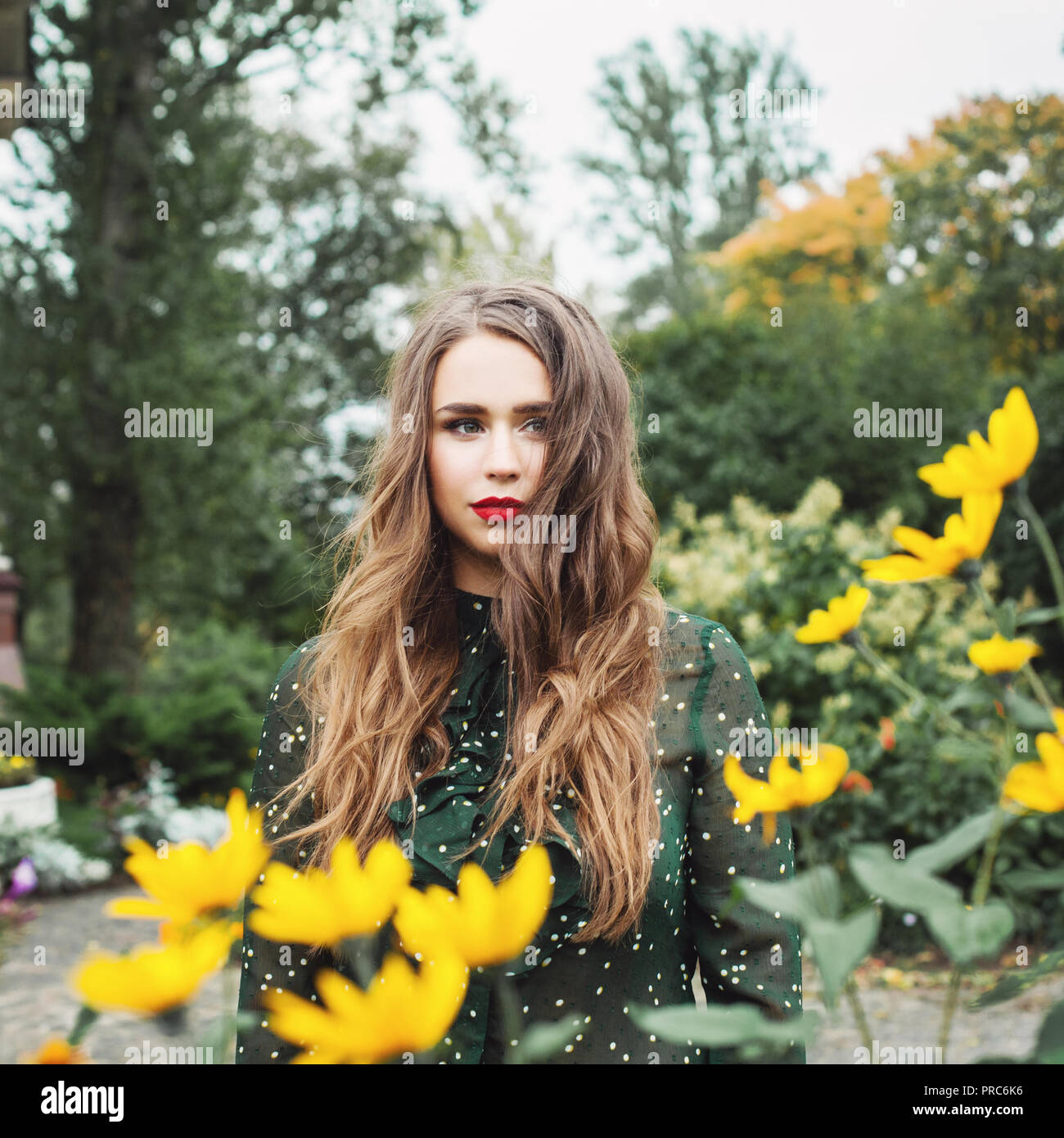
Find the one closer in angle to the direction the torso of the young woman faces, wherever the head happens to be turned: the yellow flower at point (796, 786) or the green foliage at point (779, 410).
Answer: the yellow flower

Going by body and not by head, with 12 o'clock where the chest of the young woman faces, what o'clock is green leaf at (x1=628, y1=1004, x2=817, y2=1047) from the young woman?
The green leaf is roughly at 12 o'clock from the young woman.

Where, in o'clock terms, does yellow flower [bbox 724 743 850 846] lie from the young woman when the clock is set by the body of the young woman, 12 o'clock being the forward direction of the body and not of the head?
The yellow flower is roughly at 12 o'clock from the young woman.

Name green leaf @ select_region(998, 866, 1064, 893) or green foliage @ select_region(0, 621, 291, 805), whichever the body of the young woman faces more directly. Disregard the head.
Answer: the green leaf

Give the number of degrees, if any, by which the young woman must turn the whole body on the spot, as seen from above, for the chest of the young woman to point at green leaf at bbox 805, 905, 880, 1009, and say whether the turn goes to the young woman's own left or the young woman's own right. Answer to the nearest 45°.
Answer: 0° — they already face it

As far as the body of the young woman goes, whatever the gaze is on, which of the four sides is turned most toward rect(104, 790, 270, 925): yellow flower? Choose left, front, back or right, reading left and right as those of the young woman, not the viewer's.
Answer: front

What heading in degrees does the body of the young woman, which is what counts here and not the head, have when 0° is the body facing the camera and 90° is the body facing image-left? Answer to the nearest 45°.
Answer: approximately 0°
